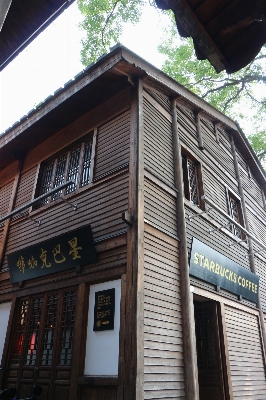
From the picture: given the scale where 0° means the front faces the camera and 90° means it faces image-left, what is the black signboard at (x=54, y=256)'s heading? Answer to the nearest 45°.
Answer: approximately 45°
